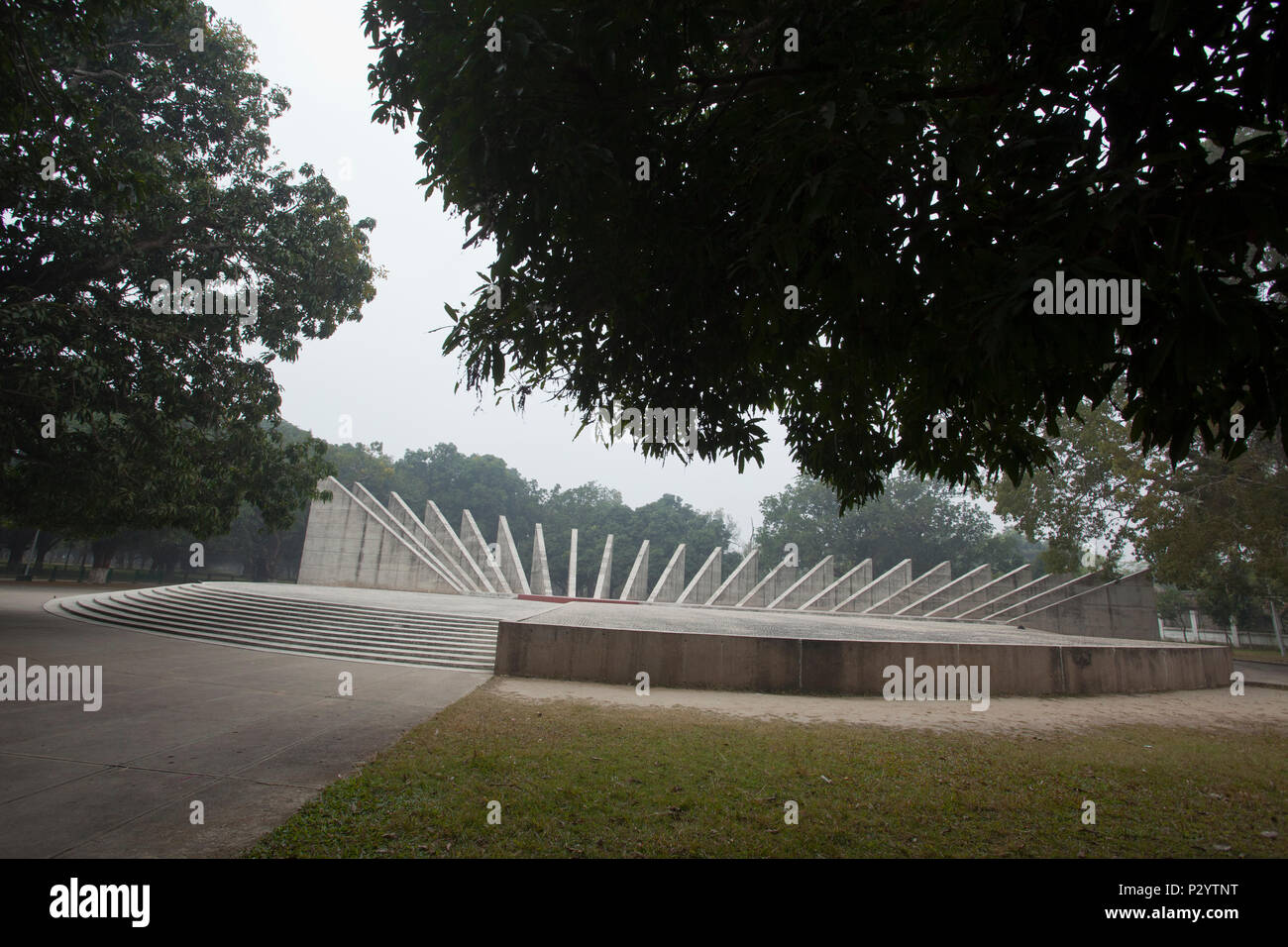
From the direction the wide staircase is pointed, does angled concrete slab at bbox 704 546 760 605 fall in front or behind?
behind

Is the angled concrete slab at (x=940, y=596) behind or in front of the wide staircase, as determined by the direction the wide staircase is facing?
behind

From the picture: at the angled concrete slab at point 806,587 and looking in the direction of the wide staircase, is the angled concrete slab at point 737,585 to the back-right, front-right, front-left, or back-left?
front-right

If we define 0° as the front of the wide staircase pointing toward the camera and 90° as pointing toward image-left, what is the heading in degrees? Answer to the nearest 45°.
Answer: approximately 45°

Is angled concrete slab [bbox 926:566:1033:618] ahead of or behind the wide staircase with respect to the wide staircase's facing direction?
behind
